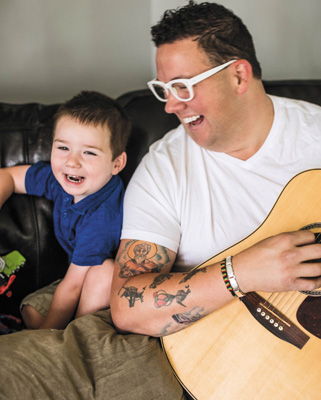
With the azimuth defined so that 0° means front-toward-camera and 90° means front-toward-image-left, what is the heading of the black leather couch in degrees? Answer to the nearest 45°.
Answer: approximately 0°
